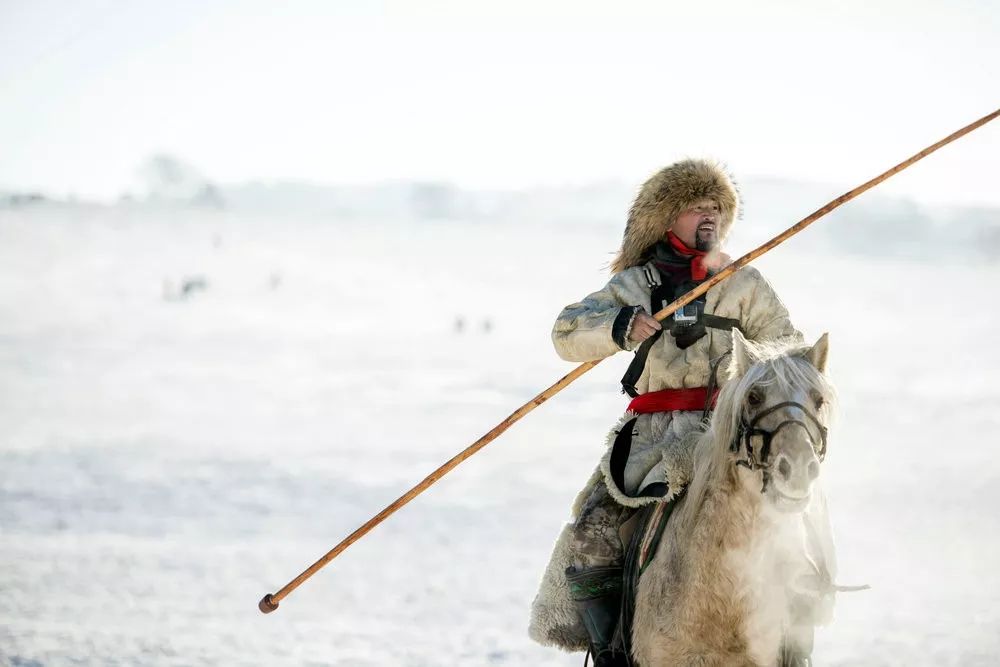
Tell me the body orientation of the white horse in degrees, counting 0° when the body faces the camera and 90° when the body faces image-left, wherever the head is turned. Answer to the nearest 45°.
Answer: approximately 315°

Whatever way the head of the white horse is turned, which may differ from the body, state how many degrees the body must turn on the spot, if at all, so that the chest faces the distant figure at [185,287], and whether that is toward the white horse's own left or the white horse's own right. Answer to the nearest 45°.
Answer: approximately 180°
